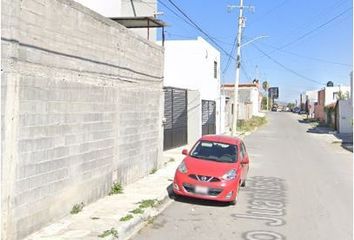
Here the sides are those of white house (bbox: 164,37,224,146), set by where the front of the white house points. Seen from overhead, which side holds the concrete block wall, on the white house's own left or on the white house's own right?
on the white house's own right

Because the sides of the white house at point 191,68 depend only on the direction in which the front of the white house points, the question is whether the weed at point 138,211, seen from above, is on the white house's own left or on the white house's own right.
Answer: on the white house's own right

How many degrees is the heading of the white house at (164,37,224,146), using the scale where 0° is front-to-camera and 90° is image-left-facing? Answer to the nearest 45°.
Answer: approximately 315°

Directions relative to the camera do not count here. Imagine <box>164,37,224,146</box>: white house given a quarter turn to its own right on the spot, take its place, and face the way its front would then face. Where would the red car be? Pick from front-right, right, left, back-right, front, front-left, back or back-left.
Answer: front-left

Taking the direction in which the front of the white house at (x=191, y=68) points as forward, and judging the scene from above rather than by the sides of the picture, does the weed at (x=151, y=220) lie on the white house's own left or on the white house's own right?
on the white house's own right
